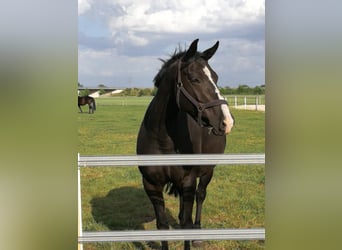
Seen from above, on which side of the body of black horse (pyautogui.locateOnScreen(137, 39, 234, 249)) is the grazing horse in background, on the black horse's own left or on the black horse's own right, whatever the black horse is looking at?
on the black horse's own right

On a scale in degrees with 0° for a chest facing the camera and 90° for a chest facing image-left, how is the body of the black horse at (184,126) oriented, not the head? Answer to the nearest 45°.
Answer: approximately 0°
